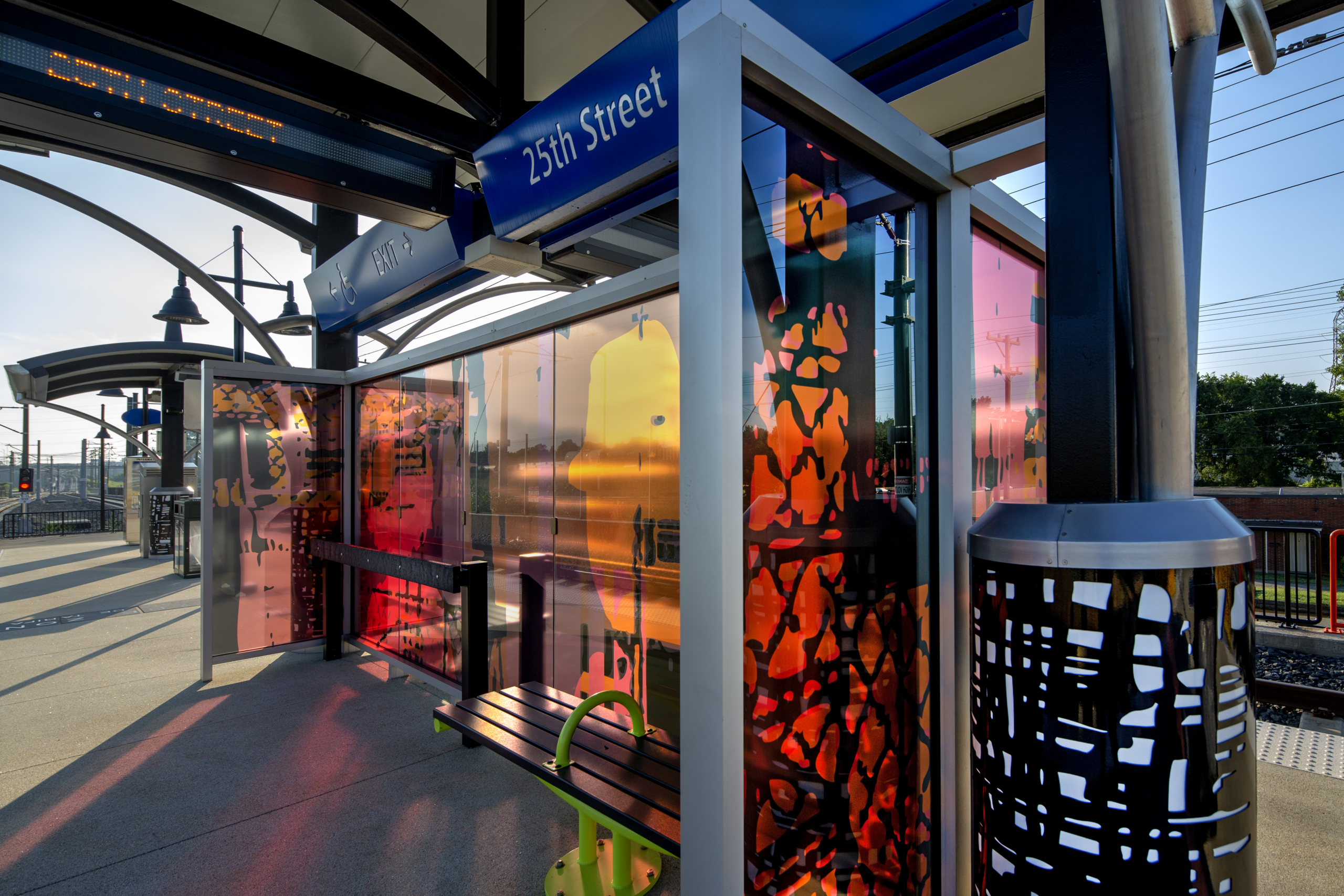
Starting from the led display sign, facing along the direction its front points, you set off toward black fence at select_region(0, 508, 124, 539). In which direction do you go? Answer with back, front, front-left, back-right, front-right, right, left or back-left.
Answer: back-left

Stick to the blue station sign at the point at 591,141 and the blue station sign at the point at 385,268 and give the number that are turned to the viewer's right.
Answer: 0

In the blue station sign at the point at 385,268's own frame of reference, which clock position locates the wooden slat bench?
The wooden slat bench is roughly at 10 o'clock from the blue station sign.

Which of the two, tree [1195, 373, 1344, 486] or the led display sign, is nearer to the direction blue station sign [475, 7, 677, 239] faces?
the led display sign

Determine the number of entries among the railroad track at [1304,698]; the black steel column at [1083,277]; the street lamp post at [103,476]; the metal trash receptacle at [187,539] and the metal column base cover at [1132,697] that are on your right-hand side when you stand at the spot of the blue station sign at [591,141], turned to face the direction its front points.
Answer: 2

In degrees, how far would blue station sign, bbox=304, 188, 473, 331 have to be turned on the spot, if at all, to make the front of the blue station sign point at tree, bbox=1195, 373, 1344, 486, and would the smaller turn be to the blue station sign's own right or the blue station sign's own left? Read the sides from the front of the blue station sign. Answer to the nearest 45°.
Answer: approximately 135° to the blue station sign's own left

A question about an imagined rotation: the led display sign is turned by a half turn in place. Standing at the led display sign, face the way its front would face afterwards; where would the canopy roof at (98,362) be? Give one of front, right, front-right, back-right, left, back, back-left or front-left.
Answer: front-right

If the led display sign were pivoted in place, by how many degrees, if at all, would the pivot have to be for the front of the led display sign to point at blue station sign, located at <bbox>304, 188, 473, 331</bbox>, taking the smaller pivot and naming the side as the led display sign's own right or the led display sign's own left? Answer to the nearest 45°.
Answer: approximately 90° to the led display sign's own left

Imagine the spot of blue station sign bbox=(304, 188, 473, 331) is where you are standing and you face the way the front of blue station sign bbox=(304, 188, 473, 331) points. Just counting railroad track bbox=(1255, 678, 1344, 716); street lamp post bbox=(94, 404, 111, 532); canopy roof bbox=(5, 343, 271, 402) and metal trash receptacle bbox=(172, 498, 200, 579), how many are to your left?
1

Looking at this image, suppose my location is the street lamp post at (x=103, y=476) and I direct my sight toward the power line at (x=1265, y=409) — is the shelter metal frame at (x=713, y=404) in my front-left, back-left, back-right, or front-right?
front-right

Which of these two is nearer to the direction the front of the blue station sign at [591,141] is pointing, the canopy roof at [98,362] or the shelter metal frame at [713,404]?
the shelter metal frame

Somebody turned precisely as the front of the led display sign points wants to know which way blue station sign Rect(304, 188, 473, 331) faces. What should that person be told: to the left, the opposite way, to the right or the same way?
to the right

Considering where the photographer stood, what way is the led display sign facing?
facing the viewer and to the right of the viewer

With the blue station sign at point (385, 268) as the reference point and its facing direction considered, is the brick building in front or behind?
behind

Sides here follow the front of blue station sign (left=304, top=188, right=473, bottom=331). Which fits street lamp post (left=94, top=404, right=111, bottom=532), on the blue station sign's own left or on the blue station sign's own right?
on the blue station sign's own right
